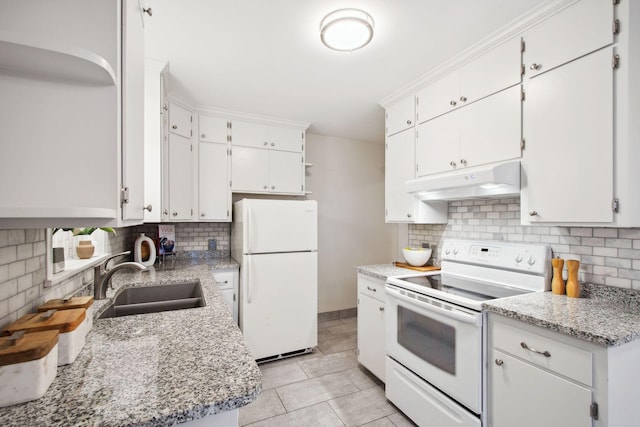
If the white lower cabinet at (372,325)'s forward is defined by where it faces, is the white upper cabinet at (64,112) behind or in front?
in front

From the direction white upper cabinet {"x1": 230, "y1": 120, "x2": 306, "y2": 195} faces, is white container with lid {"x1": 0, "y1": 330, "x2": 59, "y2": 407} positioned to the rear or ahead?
ahead

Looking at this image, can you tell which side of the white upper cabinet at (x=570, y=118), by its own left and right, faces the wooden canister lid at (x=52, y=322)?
front

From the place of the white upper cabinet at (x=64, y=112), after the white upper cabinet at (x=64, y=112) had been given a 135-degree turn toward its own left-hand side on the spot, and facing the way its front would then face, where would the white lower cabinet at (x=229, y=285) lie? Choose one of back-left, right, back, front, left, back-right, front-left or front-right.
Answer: right

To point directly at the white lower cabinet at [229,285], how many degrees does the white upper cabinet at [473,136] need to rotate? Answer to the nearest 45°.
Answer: approximately 45° to its right

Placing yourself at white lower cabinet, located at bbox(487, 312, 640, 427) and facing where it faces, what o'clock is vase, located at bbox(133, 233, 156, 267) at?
The vase is roughly at 1 o'clock from the white lower cabinet.

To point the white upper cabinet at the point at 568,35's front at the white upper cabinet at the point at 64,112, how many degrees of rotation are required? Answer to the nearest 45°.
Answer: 0° — it already faces it

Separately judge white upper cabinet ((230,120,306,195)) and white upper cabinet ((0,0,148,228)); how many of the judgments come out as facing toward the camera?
1

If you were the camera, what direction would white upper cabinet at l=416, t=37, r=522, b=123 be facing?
facing the viewer and to the left of the viewer

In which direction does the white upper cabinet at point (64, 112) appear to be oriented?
to the viewer's right

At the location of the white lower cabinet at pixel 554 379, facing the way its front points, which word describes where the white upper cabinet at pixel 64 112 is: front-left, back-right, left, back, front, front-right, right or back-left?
front

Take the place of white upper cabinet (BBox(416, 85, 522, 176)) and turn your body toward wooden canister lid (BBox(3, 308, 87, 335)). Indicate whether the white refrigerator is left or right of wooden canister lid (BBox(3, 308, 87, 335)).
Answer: right

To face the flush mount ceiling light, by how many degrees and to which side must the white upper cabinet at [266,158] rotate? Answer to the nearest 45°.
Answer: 0° — it already faces it
